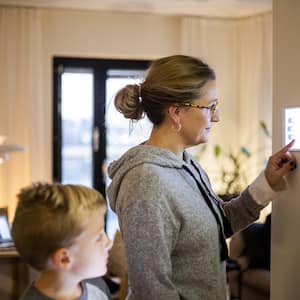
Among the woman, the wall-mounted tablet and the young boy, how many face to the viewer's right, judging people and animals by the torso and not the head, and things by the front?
2

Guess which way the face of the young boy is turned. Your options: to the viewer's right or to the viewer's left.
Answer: to the viewer's right

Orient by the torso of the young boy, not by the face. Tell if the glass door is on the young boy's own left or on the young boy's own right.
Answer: on the young boy's own left

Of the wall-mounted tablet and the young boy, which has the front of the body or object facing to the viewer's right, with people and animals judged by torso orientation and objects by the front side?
the young boy

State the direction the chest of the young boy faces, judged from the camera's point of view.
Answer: to the viewer's right

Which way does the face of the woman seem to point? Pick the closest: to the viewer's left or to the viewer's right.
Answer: to the viewer's right

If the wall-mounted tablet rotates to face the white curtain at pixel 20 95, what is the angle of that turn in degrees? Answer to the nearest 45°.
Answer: approximately 90° to its right

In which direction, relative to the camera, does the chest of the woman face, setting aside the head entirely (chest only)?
to the viewer's right
